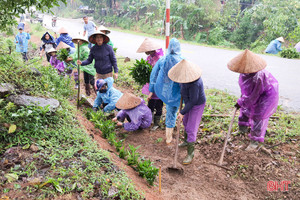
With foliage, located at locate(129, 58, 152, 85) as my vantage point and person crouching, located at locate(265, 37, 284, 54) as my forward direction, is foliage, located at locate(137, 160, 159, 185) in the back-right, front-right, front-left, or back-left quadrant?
back-right

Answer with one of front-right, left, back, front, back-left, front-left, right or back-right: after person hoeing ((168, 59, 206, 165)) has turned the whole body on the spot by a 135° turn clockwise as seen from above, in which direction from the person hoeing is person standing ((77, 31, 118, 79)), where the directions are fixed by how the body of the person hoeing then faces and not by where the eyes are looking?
front-left

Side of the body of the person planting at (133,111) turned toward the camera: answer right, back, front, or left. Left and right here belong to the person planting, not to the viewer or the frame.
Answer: left

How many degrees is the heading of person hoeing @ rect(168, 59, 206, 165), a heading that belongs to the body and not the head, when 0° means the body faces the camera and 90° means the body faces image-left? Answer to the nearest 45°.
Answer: approximately 45°

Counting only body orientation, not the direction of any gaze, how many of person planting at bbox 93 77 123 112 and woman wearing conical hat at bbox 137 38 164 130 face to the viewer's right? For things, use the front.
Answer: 0

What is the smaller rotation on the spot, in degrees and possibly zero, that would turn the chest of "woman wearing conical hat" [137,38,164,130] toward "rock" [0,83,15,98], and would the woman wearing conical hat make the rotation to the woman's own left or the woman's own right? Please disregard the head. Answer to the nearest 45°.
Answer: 0° — they already face it

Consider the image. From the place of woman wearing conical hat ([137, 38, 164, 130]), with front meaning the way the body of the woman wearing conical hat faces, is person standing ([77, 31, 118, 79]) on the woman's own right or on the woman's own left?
on the woman's own right

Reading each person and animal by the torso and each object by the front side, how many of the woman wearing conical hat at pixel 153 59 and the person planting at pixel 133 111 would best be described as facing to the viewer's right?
0

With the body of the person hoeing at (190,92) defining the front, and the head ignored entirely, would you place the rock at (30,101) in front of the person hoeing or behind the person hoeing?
in front
